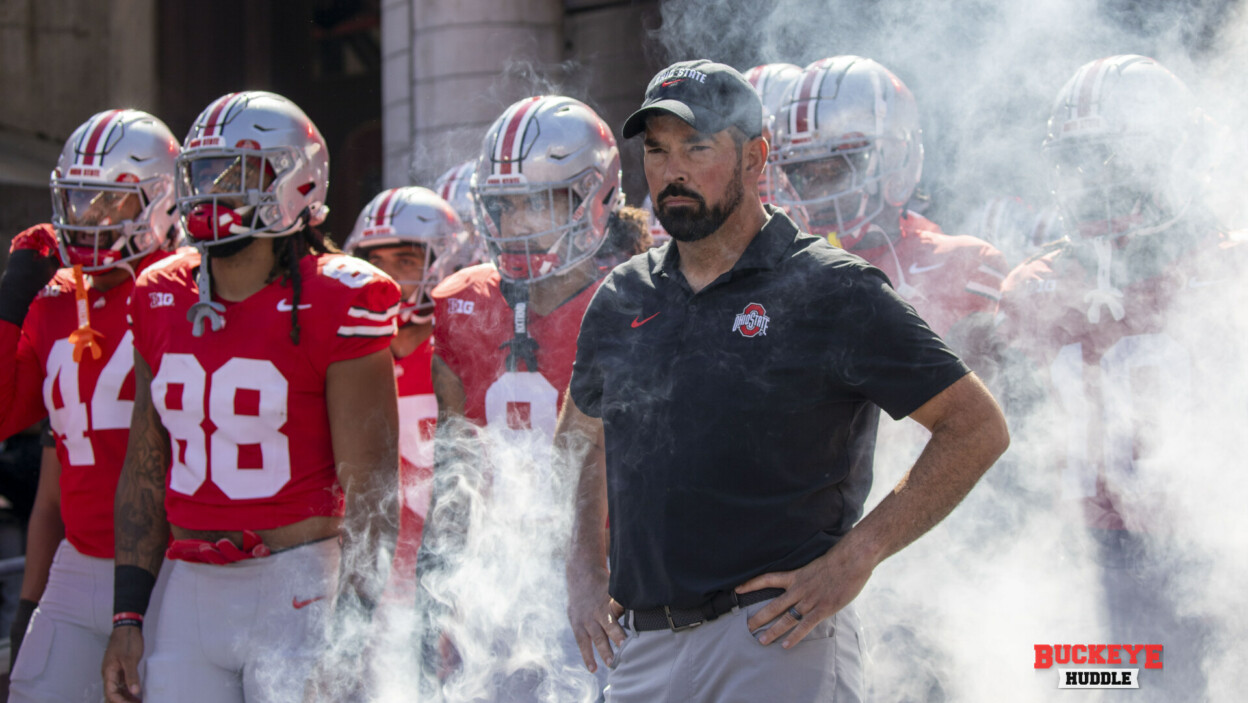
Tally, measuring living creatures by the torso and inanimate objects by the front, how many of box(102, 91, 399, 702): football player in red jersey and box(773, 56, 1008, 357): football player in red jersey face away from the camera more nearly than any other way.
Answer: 0

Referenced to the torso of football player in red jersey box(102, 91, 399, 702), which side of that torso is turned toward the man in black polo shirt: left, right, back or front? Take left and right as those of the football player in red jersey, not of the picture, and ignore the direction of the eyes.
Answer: left

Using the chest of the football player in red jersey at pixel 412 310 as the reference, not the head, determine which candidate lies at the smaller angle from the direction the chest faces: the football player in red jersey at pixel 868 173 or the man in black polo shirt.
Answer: the man in black polo shirt

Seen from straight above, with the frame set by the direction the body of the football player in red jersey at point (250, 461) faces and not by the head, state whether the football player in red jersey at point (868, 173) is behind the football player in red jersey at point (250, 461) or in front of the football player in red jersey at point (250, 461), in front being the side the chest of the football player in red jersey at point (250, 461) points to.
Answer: behind

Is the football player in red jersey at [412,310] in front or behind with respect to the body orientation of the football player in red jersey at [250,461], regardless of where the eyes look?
behind

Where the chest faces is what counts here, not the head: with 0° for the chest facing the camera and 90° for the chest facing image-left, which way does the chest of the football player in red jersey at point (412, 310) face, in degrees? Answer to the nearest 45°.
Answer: approximately 45°

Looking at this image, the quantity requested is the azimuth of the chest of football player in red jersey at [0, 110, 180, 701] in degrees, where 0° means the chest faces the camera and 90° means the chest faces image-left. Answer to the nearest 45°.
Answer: approximately 45°

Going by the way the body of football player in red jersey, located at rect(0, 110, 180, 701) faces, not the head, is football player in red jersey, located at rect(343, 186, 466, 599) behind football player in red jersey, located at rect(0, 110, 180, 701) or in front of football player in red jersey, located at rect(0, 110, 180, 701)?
behind

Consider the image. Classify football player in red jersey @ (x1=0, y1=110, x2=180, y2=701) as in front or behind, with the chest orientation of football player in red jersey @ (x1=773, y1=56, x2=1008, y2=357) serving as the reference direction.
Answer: in front
